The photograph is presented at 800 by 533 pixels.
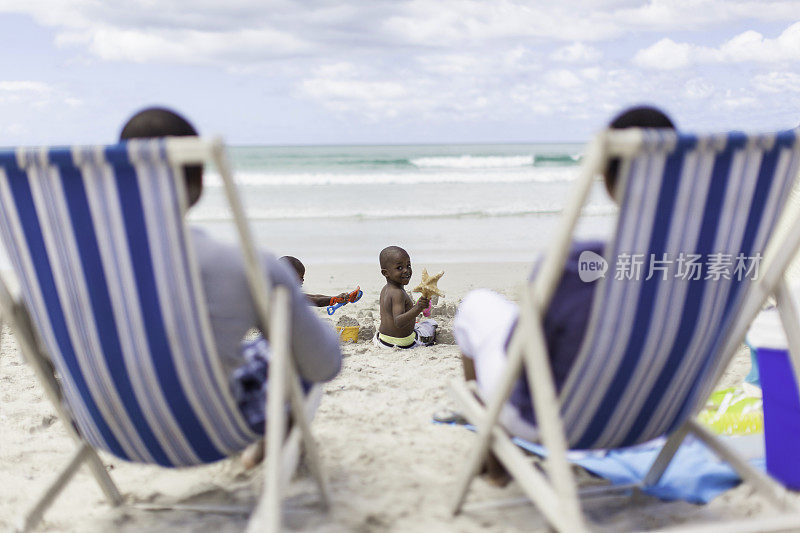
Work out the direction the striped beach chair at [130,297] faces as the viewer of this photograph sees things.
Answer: facing away from the viewer and to the right of the viewer

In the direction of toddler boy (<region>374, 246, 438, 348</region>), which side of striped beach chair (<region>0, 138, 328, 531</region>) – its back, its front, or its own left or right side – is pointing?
front

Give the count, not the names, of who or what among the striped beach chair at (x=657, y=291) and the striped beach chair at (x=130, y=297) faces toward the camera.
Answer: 0

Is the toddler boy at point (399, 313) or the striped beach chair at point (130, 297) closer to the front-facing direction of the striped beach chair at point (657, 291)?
the toddler boy

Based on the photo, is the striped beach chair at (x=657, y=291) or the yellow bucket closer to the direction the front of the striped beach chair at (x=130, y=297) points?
the yellow bucket

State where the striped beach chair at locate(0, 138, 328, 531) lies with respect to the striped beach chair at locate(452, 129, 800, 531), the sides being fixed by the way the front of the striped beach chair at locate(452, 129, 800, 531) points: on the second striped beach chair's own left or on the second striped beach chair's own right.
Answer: on the second striped beach chair's own left

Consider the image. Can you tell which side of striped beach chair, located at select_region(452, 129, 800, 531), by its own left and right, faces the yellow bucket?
front

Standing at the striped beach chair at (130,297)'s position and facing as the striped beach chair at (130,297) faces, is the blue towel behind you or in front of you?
in front

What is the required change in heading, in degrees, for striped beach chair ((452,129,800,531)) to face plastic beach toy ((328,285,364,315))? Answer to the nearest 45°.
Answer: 0° — it already faces it

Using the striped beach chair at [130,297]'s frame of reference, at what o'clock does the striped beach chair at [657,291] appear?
the striped beach chair at [657,291] is roughly at 2 o'clock from the striped beach chair at [130,297].

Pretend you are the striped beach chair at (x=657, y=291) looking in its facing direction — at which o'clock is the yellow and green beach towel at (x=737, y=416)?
The yellow and green beach towel is roughly at 2 o'clock from the striped beach chair.
